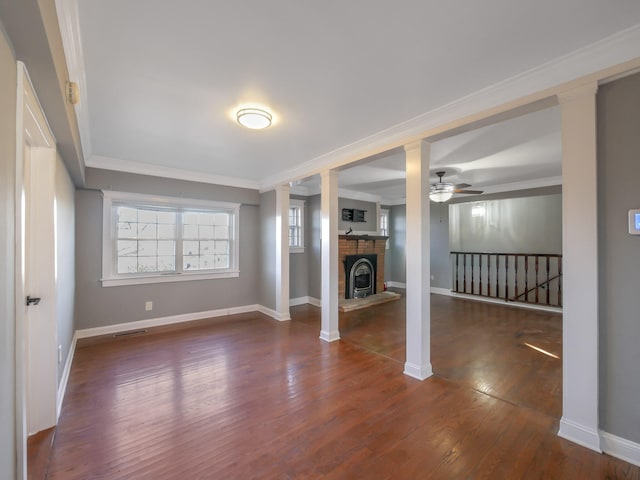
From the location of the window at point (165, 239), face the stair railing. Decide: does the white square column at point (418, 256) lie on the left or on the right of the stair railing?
right

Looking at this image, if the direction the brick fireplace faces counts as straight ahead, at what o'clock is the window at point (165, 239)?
The window is roughly at 3 o'clock from the brick fireplace.

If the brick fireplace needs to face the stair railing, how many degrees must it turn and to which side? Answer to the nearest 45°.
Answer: approximately 45° to its left

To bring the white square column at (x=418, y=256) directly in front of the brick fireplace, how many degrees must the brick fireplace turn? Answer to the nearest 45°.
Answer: approximately 45° to its right

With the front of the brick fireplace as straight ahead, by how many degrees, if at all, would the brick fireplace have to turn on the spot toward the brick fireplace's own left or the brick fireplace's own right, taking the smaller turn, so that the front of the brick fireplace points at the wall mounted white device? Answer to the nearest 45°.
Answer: approximately 45° to the brick fireplace's own right

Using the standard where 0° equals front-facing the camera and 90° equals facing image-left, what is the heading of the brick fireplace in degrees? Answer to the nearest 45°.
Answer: approximately 315°

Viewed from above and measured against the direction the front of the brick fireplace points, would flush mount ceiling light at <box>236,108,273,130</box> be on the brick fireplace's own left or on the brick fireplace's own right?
on the brick fireplace's own right

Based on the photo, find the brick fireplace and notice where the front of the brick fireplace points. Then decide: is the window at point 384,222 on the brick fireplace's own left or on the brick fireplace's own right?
on the brick fireplace's own left

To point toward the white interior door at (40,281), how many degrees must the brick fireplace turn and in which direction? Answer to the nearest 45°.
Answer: approximately 90° to its right
